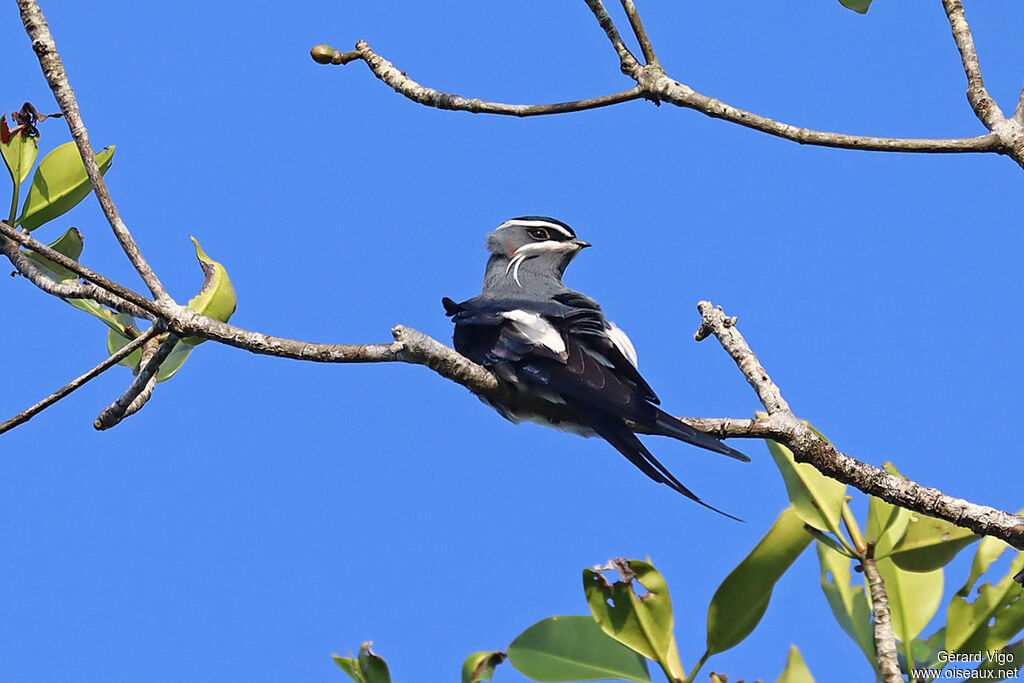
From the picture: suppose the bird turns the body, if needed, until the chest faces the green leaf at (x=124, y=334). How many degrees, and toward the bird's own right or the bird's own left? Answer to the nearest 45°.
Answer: approximately 45° to the bird's own left

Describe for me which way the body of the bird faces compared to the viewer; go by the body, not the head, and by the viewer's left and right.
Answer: facing away from the viewer and to the left of the viewer

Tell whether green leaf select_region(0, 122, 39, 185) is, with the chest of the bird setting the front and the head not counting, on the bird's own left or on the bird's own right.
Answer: on the bird's own left

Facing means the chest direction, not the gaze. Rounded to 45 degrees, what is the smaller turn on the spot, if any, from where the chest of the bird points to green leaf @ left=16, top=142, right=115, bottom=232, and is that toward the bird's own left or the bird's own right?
approximately 90° to the bird's own left

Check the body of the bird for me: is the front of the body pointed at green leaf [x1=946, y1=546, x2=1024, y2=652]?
no
